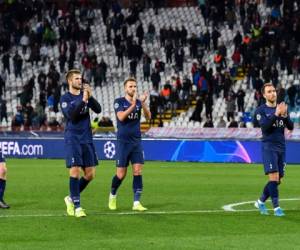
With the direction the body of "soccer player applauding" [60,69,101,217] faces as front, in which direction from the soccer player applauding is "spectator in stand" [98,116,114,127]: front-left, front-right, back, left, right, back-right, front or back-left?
back-left

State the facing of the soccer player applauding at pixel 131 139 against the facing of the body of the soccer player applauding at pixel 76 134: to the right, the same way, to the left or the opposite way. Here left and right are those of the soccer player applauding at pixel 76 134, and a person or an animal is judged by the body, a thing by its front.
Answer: the same way

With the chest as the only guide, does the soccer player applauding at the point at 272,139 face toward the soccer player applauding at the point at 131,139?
no

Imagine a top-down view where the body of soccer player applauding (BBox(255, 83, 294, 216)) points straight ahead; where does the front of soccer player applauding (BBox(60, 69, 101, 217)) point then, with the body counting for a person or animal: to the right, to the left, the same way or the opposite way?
the same way

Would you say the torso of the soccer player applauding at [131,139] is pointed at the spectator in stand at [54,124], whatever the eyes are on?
no

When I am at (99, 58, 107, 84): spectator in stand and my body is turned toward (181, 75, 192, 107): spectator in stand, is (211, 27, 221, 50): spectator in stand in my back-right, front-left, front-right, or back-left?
front-left

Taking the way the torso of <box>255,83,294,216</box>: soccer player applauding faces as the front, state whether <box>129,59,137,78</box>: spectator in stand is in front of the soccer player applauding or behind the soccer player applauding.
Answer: behind

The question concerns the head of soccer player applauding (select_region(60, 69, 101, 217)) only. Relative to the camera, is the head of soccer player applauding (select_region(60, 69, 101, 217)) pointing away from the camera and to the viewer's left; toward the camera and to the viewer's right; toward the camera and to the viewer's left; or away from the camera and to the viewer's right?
toward the camera and to the viewer's right

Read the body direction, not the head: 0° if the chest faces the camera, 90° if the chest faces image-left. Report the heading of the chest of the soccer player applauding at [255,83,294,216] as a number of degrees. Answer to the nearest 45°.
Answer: approximately 315°

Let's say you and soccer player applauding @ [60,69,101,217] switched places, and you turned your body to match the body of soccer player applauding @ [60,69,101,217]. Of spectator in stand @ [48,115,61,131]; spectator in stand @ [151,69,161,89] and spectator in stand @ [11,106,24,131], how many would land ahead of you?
0

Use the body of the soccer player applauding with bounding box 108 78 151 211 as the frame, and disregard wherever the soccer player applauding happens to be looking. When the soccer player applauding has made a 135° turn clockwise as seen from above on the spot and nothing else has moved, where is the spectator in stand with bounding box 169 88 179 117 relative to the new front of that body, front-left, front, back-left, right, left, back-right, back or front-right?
right

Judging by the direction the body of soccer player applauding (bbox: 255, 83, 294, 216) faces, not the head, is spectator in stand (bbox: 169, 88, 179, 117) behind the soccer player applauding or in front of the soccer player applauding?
behind

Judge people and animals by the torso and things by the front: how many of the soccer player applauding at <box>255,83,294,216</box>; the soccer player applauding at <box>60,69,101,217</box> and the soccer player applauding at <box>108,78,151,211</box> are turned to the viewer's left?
0

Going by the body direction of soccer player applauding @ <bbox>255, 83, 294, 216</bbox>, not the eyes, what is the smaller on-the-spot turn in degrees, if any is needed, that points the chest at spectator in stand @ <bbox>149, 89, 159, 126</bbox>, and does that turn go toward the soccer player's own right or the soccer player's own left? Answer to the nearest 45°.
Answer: approximately 135° to the soccer player's own left

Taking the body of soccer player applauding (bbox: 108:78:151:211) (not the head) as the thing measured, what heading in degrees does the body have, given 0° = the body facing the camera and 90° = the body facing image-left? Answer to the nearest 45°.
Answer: approximately 315°

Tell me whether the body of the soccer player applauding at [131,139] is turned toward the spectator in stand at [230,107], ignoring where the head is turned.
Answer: no

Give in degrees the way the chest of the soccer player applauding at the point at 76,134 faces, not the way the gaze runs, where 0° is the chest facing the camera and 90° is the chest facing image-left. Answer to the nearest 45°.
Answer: approximately 315°

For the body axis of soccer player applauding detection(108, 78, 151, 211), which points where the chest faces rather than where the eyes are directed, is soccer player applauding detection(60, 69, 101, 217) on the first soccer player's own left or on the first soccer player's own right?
on the first soccer player's own right

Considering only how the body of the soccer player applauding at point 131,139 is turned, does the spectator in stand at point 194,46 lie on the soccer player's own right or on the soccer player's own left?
on the soccer player's own left
